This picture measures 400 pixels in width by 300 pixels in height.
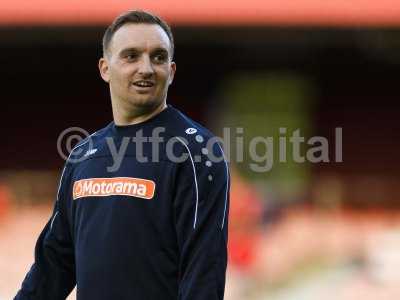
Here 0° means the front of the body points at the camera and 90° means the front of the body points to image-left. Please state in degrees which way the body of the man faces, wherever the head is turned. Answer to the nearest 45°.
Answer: approximately 45°
